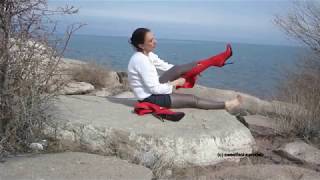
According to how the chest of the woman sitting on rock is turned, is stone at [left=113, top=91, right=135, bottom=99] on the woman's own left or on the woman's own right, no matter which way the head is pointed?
on the woman's own left

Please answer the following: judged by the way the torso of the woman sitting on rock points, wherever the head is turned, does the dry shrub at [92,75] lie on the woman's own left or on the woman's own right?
on the woman's own left

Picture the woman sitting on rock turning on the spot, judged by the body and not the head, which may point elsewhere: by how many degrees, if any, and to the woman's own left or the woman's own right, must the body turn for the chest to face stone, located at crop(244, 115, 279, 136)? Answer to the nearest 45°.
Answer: approximately 45° to the woman's own left

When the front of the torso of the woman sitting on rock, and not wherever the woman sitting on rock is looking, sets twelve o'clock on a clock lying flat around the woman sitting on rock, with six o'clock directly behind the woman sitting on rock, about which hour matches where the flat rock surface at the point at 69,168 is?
The flat rock surface is roughly at 4 o'clock from the woman sitting on rock.

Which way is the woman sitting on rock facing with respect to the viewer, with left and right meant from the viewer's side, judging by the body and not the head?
facing to the right of the viewer
